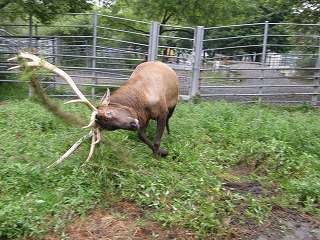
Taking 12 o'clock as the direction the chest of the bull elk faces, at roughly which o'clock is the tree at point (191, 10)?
The tree is roughly at 5 o'clock from the bull elk.

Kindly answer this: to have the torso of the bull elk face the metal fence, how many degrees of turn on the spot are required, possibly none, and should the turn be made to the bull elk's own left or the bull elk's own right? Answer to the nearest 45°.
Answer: approximately 135° to the bull elk's own right

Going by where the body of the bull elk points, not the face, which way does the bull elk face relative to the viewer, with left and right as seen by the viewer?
facing the viewer and to the left of the viewer
